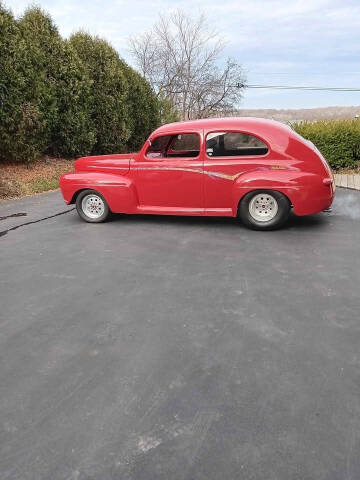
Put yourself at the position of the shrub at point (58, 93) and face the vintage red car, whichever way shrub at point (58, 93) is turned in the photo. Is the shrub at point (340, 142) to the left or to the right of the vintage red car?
left

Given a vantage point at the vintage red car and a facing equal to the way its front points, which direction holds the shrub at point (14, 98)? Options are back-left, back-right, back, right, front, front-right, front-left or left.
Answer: front-right

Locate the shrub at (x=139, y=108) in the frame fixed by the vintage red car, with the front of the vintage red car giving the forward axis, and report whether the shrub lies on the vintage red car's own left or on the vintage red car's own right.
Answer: on the vintage red car's own right

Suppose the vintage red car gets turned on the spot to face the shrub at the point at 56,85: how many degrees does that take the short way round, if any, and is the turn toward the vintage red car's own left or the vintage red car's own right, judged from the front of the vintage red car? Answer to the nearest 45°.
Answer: approximately 45° to the vintage red car's own right

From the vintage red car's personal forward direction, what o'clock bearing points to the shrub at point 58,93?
The shrub is roughly at 2 o'clock from the vintage red car.

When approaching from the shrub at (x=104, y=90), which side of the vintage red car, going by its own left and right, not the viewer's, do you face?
right

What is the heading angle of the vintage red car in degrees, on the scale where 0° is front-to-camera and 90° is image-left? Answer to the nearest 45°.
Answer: approximately 90°

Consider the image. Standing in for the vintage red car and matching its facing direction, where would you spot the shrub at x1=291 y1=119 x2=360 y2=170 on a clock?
The shrub is roughly at 4 o'clock from the vintage red car.
